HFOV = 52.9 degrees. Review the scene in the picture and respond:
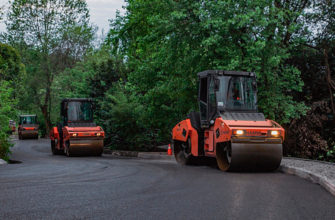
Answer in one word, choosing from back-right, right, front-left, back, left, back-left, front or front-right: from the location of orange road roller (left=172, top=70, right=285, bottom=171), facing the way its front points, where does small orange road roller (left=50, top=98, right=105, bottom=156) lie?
back

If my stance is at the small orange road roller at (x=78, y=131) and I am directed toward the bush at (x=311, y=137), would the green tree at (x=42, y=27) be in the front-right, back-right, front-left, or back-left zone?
back-left

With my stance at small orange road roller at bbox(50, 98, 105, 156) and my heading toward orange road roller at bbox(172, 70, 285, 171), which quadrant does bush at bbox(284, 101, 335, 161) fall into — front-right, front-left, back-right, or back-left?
front-left

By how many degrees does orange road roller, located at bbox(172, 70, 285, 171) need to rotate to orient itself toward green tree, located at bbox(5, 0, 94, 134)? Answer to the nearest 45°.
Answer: approximately 180°

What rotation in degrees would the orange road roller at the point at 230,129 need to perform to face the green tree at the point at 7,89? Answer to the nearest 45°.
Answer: approximately 180°

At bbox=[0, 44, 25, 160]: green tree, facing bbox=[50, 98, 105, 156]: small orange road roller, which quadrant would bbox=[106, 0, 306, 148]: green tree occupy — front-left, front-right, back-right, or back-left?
front-right

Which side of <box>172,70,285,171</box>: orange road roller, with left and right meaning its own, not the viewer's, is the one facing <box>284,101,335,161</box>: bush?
left

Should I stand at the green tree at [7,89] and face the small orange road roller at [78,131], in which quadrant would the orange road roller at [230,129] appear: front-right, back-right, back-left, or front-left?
front-right
